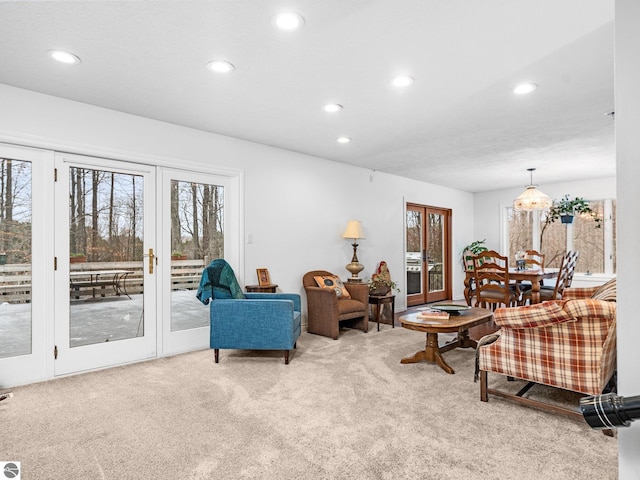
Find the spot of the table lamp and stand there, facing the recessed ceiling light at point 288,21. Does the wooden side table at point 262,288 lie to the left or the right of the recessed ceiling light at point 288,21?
right

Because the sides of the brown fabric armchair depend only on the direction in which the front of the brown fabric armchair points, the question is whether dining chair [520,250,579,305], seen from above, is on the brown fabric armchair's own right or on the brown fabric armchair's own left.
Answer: on the brown fabric armchair's own left

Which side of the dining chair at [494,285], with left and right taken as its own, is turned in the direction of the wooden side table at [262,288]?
back

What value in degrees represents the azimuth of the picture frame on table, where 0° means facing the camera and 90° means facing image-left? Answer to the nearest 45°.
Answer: approximately 315°

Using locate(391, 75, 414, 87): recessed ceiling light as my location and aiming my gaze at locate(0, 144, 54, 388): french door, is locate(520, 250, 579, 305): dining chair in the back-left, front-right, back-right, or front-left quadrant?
back-right

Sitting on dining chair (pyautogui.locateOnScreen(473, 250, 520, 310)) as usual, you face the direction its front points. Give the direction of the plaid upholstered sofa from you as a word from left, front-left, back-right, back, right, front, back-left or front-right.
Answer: back-right

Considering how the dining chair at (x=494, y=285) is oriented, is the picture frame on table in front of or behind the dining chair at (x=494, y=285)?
behind

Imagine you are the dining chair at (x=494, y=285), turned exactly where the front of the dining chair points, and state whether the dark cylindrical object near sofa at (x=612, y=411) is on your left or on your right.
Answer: on your right
